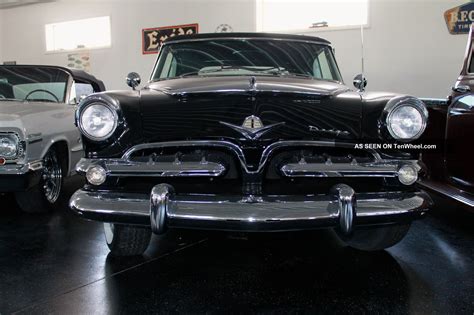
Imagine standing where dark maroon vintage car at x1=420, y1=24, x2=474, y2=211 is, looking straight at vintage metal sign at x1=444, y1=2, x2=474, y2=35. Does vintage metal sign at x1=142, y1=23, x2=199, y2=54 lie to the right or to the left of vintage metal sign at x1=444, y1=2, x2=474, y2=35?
left

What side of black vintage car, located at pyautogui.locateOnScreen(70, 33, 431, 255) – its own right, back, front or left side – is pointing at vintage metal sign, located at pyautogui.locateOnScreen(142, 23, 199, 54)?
back

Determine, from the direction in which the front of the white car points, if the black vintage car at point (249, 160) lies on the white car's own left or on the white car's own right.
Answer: on the white car's own left

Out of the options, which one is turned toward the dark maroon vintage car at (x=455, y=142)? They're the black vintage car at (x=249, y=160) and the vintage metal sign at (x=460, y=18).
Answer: the vintage metal sign

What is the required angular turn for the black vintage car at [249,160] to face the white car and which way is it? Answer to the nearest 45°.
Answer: approximately 135° to its right

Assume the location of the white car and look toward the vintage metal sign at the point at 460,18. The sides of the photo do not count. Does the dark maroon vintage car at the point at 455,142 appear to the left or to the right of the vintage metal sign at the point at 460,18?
right

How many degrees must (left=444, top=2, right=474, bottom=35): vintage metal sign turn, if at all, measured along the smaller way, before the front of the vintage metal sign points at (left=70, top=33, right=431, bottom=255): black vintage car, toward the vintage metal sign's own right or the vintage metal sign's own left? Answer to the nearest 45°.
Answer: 0° — it already faces it

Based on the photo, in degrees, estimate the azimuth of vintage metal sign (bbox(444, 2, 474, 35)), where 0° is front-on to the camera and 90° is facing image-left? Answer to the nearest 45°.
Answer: approximately 0°

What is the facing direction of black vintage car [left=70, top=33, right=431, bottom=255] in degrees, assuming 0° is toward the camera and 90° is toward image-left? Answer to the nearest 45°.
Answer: approximately 0°

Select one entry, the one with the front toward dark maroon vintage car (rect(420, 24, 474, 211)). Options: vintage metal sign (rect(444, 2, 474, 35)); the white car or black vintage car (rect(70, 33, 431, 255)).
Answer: the vintage metal sign

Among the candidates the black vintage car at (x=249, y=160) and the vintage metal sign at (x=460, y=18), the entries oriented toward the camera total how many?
2
